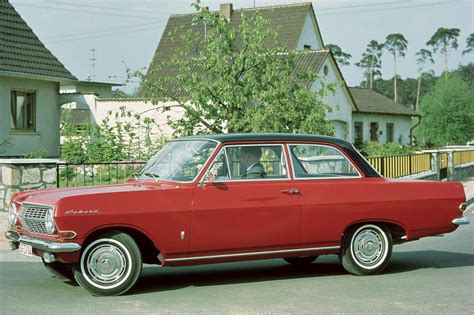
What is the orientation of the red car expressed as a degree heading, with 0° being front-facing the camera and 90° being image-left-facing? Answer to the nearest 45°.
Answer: approximately 45°

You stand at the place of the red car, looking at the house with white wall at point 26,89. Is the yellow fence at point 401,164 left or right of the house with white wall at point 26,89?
right

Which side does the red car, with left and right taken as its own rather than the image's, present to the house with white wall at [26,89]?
right

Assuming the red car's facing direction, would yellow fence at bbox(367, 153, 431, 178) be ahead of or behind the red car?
behind

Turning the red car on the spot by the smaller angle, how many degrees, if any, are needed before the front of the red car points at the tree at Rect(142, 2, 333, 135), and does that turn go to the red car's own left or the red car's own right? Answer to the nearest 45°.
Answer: approximately 135° to the red car's own right

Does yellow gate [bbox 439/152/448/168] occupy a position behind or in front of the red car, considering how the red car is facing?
behind
